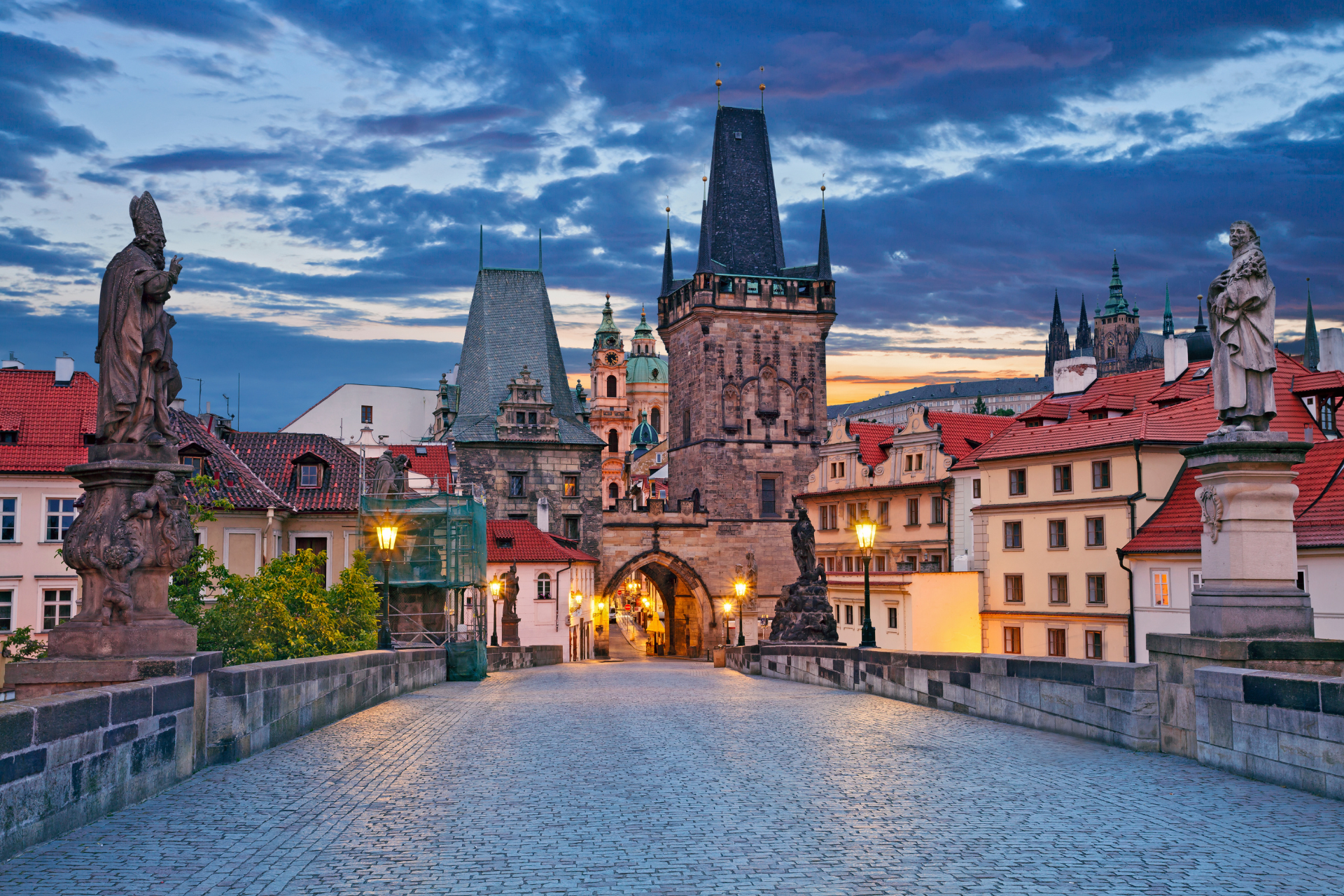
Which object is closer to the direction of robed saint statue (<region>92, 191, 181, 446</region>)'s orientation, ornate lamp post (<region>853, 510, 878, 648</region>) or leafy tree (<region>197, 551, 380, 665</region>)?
the ornate lamp post

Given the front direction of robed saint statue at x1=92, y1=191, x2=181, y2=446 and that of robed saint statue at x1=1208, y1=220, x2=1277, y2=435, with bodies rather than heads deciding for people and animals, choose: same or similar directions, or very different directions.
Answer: very different directions

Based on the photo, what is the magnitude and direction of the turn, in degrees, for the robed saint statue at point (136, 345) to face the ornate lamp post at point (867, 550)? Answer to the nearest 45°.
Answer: approximately 45° to its left

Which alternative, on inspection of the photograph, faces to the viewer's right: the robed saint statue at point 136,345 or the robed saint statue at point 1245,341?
the robed saint statue at point 136,345

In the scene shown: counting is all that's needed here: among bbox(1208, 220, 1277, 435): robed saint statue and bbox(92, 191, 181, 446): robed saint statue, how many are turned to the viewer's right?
1

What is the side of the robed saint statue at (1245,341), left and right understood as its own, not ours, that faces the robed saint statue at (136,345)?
front

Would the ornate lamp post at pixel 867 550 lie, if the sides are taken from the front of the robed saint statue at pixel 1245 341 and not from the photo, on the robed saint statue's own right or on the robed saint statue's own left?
on the robed saint statue's own right

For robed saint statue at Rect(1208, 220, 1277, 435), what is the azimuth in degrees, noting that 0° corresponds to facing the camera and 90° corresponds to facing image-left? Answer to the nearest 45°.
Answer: approximately 45°

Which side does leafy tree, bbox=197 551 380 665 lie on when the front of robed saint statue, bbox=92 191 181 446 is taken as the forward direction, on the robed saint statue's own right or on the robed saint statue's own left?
on the robed saint statue's own left

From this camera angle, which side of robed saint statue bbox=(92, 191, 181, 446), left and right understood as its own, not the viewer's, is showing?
right
